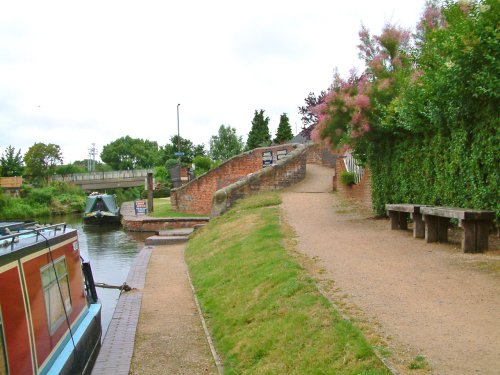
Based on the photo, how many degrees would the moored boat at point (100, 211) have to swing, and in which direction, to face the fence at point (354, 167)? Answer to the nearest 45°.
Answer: approximately 45° to its left

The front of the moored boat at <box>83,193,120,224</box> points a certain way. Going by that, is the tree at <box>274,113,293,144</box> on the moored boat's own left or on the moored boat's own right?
on the moored boat's own left

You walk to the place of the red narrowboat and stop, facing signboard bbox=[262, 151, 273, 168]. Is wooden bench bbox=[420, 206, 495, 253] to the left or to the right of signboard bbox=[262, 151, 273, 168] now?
right

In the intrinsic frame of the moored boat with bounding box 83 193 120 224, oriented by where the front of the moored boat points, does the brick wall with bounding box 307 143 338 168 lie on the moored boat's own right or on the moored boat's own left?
on the moored boat's own left

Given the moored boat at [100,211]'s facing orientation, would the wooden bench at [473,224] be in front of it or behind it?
in front

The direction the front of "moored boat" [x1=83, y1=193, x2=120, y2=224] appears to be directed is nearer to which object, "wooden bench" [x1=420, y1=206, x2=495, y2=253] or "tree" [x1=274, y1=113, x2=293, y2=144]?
the wooden bench

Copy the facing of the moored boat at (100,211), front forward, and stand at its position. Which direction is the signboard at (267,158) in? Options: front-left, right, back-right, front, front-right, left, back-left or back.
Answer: front-left

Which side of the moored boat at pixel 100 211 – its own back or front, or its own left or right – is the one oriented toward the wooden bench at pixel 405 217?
front

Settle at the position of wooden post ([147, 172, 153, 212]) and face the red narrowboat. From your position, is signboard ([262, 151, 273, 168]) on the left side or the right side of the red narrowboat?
left

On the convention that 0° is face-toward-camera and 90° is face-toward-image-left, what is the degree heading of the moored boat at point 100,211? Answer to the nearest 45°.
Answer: approximately 0°
